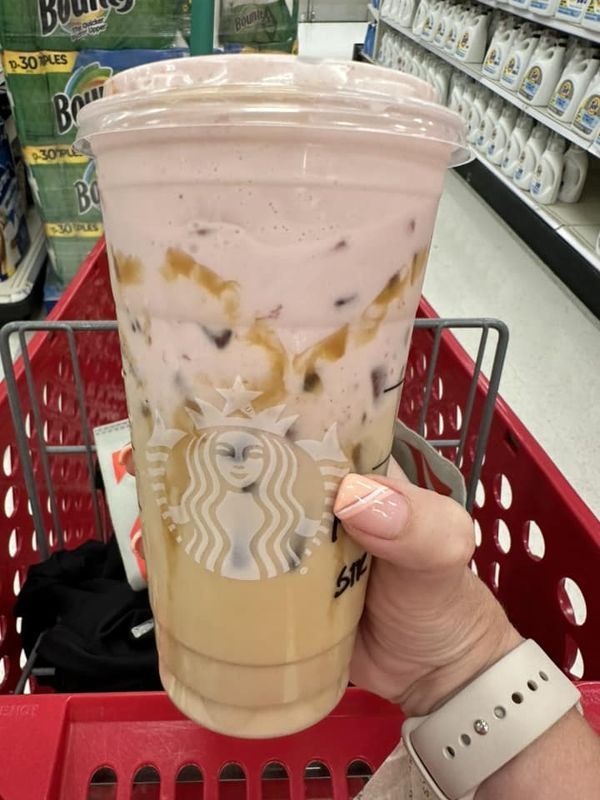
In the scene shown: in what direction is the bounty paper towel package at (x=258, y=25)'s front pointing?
toward the camera

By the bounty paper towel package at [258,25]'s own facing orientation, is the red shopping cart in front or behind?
in front

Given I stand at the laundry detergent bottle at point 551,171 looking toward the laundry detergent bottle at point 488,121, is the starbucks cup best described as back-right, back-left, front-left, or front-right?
back-left

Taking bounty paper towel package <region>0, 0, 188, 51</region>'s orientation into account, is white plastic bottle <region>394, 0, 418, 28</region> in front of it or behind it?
behind

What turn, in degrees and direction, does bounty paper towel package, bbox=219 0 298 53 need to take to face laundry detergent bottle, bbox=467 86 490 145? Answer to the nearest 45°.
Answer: approximately 135° to its left

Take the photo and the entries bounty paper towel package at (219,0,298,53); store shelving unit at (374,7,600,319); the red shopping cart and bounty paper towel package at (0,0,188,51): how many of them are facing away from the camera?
1

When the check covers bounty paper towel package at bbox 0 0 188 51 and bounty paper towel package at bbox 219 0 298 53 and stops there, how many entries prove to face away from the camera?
0

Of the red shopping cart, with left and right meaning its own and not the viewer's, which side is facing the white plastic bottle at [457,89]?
front

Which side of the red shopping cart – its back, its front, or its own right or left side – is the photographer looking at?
back

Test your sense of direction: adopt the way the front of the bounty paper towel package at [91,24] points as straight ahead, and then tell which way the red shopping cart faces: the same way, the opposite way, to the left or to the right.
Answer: the opposite way

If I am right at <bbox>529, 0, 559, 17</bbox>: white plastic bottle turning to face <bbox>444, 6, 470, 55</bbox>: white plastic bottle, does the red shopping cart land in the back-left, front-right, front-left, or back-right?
back-left

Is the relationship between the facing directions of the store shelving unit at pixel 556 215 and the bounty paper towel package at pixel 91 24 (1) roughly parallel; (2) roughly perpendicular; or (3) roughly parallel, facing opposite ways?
roughly perpendicular

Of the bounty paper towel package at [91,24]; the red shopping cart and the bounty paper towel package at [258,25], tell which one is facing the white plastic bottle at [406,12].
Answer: the red shopping cart

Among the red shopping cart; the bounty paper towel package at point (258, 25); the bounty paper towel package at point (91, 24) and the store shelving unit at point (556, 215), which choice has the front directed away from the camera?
the red shopping cart

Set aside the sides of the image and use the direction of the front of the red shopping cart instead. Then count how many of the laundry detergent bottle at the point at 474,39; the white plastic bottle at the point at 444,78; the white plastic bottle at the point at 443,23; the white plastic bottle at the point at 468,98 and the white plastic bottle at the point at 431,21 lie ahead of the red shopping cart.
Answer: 5

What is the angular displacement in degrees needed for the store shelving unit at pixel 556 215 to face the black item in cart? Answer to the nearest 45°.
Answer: approximately 45° to its left

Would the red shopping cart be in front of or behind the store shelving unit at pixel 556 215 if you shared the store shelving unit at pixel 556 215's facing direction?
in front

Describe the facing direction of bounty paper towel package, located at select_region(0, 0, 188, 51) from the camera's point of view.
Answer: facing the viewer

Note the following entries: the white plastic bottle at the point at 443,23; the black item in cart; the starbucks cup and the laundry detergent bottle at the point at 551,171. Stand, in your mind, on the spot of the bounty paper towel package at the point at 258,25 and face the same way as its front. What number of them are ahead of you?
2

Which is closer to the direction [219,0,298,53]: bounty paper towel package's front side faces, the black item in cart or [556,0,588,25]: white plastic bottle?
the black item in cart

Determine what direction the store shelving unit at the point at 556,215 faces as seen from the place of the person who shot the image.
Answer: facing the viewer and to the left of the viewer
